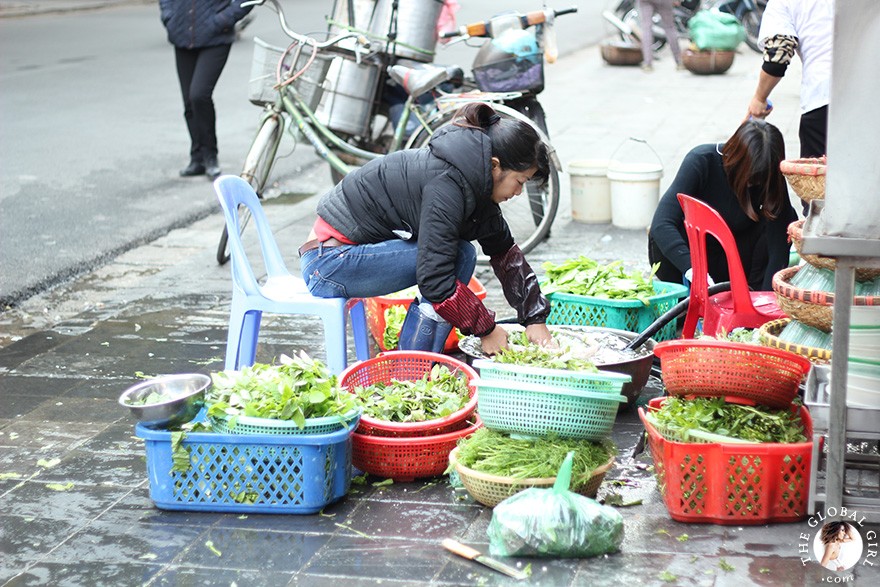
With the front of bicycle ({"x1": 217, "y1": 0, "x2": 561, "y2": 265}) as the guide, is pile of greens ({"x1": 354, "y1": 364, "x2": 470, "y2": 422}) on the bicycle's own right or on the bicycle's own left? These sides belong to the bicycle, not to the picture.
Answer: on the bicycle's own left

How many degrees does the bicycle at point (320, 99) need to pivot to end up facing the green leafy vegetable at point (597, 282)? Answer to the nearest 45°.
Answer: approximately 90° to its left

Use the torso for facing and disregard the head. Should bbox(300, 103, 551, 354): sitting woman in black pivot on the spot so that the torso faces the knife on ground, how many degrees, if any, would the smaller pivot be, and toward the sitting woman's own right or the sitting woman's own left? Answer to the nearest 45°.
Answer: approximately 90° to the sitting woman's own right

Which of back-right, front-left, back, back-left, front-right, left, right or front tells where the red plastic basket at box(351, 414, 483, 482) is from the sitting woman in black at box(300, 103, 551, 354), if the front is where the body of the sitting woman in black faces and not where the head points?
right

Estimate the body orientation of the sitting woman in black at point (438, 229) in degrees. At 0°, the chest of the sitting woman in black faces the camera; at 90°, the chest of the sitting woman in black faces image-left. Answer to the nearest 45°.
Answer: approximately 270°

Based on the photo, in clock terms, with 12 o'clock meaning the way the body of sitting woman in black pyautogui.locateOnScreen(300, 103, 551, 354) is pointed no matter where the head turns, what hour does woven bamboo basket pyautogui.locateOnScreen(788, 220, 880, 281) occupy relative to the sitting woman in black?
The woven bamboo basket is roughly at 1 o'clock from the sitting woman in black.

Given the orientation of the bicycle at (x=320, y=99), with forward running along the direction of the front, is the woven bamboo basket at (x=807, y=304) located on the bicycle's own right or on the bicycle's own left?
on the bicycle's own left

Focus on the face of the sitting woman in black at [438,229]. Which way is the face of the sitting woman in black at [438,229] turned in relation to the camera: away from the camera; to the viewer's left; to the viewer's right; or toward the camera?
to the viewer's right

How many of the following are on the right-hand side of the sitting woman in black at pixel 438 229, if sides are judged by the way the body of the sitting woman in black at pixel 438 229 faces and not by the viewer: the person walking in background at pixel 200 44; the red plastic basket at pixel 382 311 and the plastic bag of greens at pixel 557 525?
1

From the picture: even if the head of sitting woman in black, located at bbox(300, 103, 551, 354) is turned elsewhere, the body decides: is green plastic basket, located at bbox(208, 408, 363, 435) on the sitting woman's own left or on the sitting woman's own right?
on the sitting woman's own right
